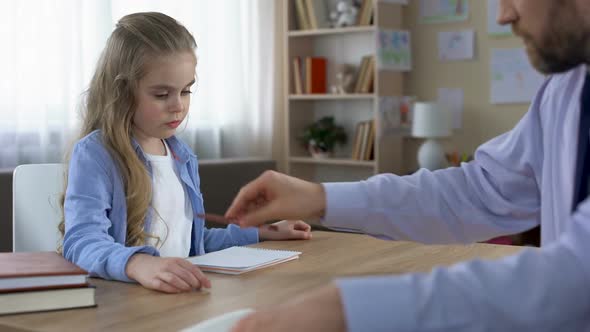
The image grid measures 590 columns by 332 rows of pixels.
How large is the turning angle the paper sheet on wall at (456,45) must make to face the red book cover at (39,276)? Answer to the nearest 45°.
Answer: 0° — it already faces it

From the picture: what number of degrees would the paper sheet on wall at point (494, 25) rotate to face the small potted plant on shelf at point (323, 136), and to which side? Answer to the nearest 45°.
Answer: approximately 90° to its right

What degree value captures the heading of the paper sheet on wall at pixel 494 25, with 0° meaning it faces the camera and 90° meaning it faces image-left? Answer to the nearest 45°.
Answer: approximately 0°

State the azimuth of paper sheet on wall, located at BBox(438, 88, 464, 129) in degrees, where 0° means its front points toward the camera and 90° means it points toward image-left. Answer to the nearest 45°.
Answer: approximately 0°

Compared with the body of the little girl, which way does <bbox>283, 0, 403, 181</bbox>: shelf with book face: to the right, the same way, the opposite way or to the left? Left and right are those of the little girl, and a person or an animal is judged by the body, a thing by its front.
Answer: to the right
